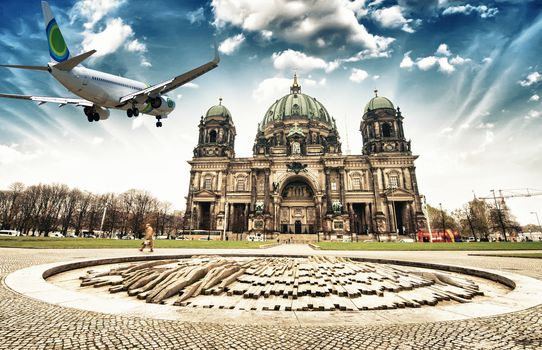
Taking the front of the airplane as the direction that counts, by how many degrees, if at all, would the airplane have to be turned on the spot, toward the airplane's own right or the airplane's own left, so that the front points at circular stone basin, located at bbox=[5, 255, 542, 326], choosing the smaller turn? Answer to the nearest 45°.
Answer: approximately 90° to the airplane's own right
